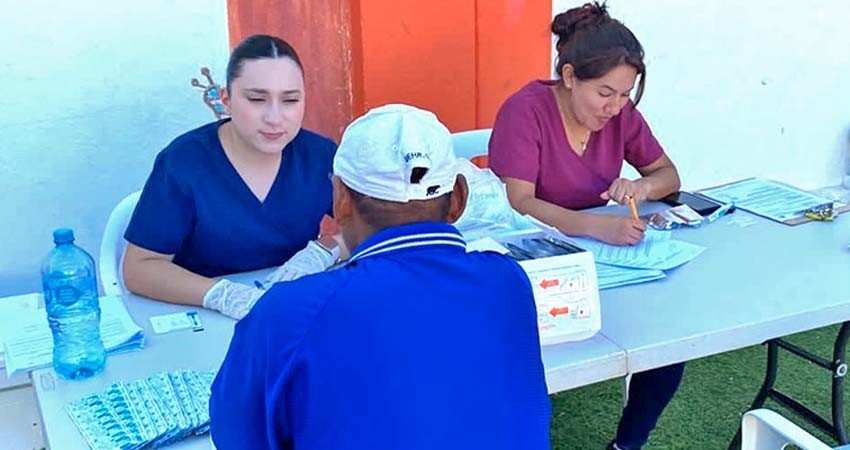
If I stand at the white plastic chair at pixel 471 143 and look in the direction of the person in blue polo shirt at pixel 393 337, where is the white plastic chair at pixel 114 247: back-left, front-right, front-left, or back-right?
front-right

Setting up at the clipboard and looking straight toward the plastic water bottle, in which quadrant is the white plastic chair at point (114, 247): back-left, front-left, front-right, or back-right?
front-right

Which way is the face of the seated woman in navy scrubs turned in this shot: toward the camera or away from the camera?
toward the camera

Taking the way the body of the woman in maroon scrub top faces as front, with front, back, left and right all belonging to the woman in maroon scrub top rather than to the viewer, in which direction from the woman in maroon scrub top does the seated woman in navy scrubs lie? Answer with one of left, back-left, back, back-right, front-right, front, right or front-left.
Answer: right

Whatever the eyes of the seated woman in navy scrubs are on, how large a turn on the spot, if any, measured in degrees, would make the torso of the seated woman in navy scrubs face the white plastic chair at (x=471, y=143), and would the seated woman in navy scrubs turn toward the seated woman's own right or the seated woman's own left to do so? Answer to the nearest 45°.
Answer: approximately 90° to the seated woman's own left

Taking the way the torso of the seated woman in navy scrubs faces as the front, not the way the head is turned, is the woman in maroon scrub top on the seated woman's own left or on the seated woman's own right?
on the seated woman's own left

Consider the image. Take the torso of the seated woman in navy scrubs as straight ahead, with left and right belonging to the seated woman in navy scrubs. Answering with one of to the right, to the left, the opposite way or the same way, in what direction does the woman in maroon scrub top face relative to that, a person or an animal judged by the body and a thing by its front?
the same way

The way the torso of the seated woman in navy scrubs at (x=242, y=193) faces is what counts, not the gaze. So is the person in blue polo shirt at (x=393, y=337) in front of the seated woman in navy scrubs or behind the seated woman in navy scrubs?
in front

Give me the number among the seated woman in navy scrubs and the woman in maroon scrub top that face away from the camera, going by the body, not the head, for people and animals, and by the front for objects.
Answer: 0

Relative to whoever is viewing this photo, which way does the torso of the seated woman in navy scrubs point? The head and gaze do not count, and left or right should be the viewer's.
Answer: facing the viewer and to the right of the viewer
